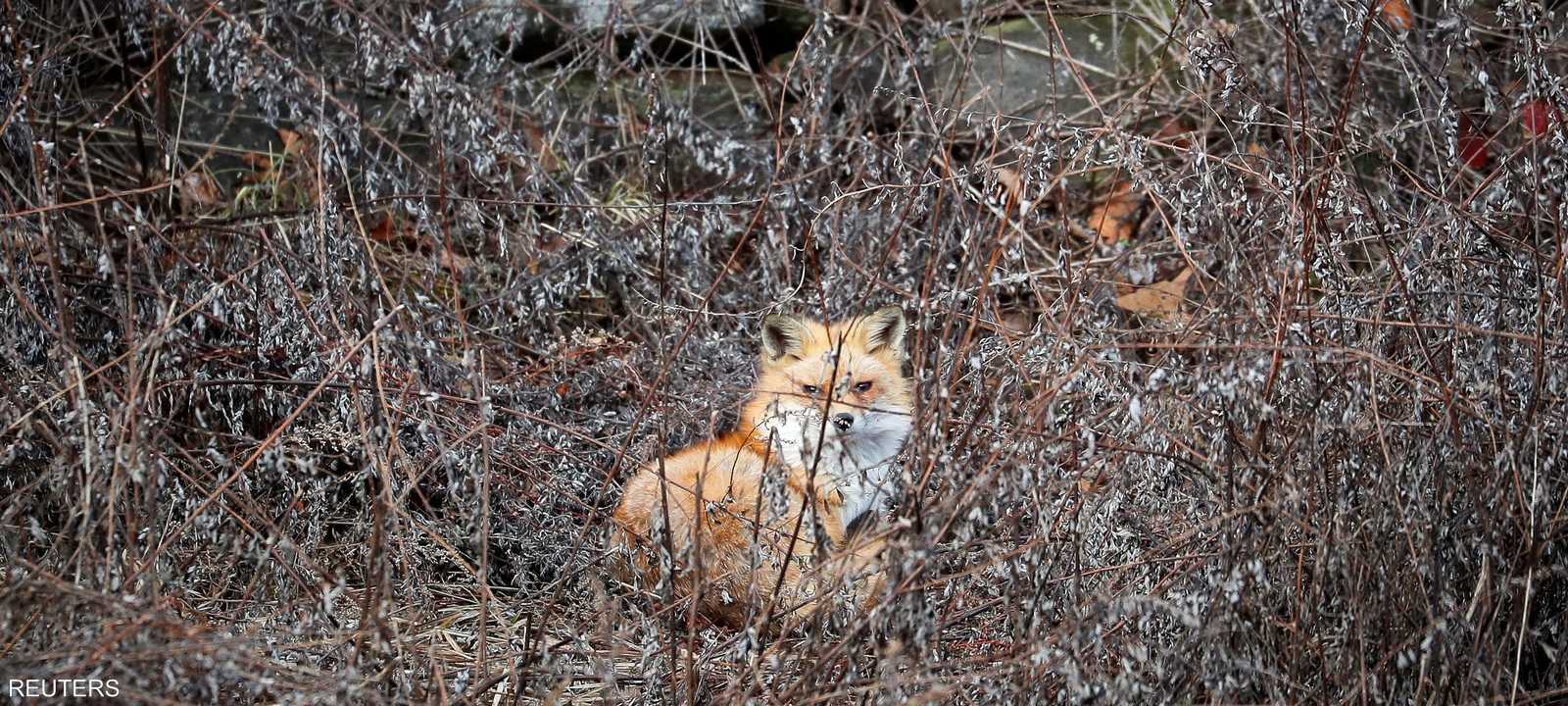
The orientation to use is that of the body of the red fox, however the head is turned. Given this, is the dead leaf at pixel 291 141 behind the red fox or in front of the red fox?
behind

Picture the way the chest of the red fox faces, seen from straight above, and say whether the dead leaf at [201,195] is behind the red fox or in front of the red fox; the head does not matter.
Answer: behind

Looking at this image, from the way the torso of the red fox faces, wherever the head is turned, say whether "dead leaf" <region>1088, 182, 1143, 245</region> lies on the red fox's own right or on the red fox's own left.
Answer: on the red fox's own left
